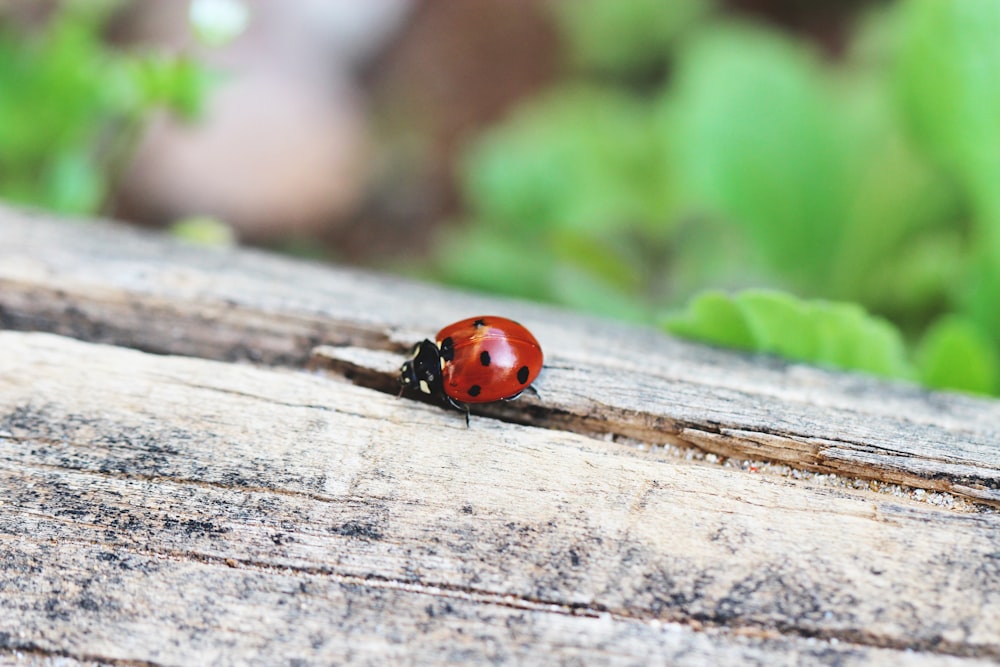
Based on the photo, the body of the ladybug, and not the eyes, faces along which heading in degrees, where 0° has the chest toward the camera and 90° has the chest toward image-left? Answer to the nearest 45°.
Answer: approximately 90°

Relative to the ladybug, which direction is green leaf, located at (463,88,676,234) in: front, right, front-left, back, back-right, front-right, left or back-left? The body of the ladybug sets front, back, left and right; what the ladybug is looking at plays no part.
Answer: right

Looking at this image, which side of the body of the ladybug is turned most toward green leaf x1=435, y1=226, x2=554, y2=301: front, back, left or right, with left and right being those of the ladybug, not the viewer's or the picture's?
right
